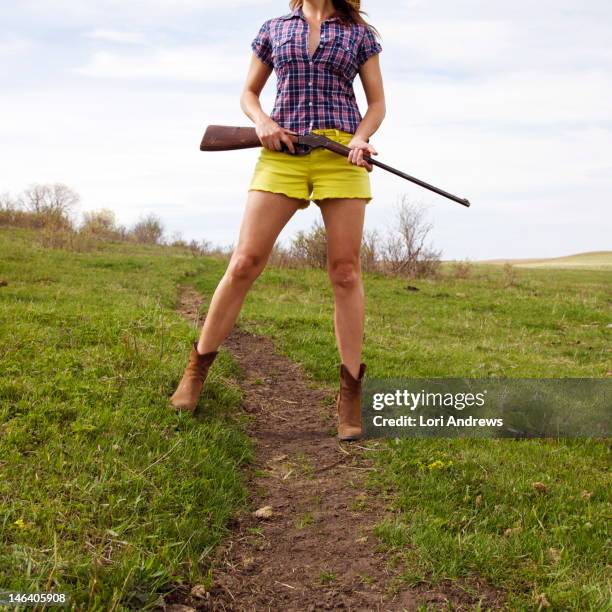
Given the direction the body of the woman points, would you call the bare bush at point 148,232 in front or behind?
behind

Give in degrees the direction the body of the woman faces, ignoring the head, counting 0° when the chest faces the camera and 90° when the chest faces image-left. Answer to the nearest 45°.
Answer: approximately 0°
